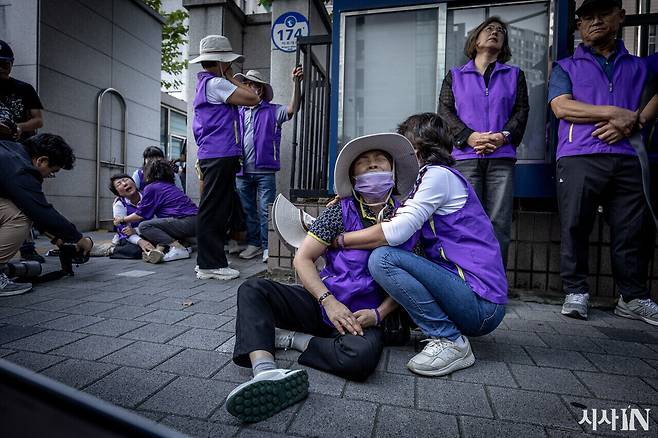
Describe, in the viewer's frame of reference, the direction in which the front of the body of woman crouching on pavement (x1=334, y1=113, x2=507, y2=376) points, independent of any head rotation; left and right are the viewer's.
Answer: facing to the left of the viewer

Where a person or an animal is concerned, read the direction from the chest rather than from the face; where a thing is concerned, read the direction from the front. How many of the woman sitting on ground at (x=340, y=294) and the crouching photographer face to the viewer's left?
0

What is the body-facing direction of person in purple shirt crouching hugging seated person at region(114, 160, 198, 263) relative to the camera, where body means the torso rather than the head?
to the viewer's left

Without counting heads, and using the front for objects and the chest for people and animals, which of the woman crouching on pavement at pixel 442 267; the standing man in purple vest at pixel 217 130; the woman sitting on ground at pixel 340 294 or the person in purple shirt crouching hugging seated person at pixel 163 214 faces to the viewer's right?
the standing man in purple vest

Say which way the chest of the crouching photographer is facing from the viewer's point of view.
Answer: to the viewer's right

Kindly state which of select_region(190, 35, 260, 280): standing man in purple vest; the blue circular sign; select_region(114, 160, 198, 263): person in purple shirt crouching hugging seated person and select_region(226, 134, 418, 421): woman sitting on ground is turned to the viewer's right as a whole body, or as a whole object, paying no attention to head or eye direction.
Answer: the standing man in purple vest

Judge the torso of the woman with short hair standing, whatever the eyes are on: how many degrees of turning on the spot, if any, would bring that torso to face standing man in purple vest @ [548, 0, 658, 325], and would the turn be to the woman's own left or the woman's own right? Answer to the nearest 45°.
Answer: approximately 90° to the woman's own left

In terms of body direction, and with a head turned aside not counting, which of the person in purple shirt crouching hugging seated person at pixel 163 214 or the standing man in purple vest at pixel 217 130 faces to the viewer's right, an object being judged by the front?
the standing man in purple vest

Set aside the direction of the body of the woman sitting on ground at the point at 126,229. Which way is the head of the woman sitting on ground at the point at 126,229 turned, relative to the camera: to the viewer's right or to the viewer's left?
to the viewer's right

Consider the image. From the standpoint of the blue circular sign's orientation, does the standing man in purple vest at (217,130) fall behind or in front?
in front
